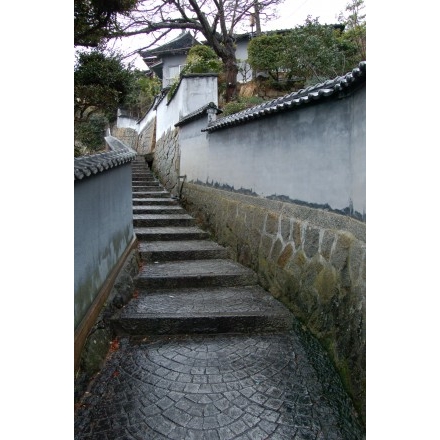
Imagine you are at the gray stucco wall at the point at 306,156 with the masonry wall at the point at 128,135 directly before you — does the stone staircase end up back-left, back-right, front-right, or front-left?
front-left

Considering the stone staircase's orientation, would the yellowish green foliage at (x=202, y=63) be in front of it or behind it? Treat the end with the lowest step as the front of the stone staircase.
behind

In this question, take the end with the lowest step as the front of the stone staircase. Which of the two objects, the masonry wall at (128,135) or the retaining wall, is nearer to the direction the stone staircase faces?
the retaining wall

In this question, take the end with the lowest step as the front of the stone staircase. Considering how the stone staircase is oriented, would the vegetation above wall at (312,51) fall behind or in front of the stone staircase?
behind

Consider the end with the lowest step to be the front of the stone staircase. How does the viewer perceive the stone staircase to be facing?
facing the viewer

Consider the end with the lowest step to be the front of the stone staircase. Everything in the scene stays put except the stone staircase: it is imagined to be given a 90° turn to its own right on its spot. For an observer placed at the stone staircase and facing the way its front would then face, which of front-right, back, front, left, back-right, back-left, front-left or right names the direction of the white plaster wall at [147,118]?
right

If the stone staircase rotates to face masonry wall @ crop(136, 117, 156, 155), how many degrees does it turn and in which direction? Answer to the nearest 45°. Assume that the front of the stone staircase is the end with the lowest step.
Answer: approximately 180°
